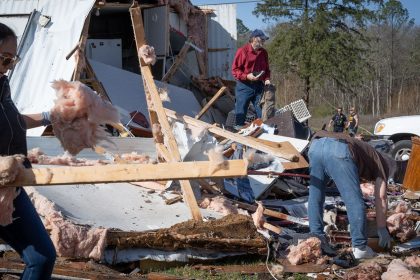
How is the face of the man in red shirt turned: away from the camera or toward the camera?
toward the camera

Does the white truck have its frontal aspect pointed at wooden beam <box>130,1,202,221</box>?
no

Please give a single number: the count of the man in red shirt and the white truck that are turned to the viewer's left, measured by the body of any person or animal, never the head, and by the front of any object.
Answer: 1

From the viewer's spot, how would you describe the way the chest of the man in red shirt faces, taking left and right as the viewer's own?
facing the viewer and to the right of the viewer

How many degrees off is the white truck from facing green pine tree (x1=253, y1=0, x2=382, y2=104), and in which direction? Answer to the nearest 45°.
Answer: approximately 90° to its right

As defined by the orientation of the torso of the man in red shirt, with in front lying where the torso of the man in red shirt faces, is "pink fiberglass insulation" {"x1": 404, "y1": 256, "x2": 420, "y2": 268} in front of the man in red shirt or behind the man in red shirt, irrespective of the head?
in front

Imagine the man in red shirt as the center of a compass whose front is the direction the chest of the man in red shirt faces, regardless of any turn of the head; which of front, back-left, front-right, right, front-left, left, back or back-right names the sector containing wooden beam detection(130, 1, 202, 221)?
front-right

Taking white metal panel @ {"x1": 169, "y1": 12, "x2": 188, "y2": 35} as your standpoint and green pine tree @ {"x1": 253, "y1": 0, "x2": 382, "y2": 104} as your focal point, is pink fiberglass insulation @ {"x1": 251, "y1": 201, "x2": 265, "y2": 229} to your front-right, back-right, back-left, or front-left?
back-right

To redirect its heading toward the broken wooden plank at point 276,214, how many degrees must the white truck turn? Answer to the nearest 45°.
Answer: approximately 90° to its left

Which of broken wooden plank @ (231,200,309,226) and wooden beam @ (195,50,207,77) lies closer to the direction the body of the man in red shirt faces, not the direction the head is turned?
the broken wooden plank

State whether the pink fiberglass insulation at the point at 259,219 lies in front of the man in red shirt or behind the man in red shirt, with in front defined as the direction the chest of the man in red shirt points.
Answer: in front

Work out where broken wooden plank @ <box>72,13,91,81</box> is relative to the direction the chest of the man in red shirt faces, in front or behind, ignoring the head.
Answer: behind

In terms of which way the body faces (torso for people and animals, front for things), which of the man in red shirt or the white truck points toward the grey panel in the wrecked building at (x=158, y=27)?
the white truck

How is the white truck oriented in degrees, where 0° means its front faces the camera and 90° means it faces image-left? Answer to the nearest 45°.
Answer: approximately 90°

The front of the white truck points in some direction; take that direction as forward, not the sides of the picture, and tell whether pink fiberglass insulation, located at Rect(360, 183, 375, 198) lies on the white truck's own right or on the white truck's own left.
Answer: on the white truck's own left
